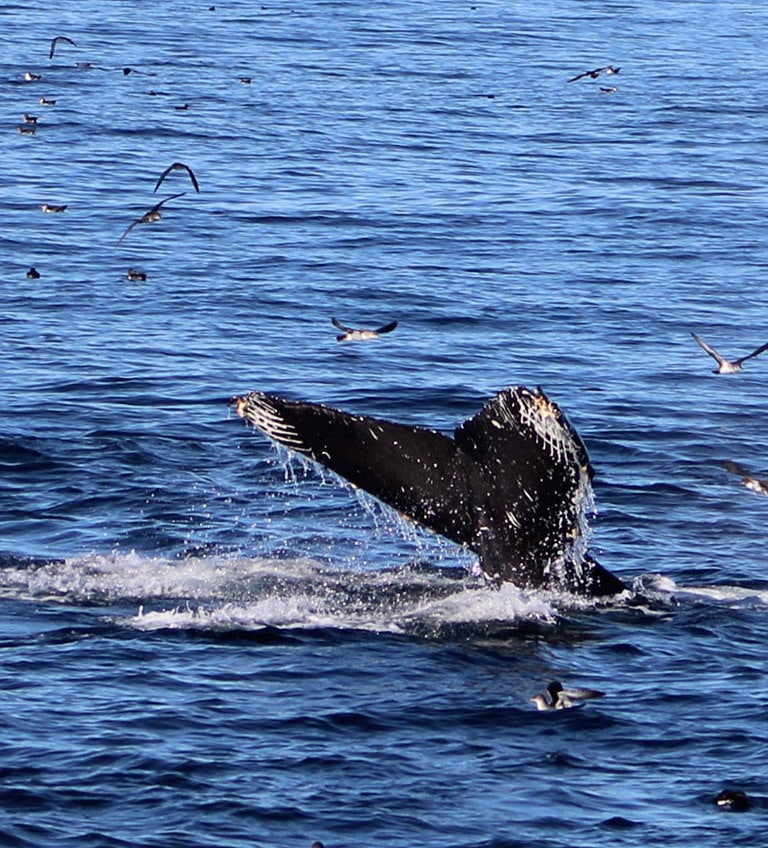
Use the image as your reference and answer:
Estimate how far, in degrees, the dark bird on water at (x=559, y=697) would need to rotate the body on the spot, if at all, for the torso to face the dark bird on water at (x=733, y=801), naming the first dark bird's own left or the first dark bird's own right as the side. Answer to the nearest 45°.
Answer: approximately 135° to the first dark bird's own left

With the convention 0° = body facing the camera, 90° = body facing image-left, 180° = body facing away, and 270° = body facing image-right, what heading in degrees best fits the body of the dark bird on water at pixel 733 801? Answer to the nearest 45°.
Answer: approximately 90°

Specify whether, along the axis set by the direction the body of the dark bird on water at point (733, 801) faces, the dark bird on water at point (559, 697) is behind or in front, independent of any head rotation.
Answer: in front

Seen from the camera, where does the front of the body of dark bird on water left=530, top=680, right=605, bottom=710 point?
to the viewer's left

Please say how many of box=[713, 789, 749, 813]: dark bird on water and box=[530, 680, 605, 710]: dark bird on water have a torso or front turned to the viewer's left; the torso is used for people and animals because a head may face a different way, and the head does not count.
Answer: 2

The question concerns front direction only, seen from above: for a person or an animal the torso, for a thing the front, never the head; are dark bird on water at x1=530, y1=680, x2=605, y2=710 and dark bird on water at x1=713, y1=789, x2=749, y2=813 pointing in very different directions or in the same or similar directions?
same or similar directions
